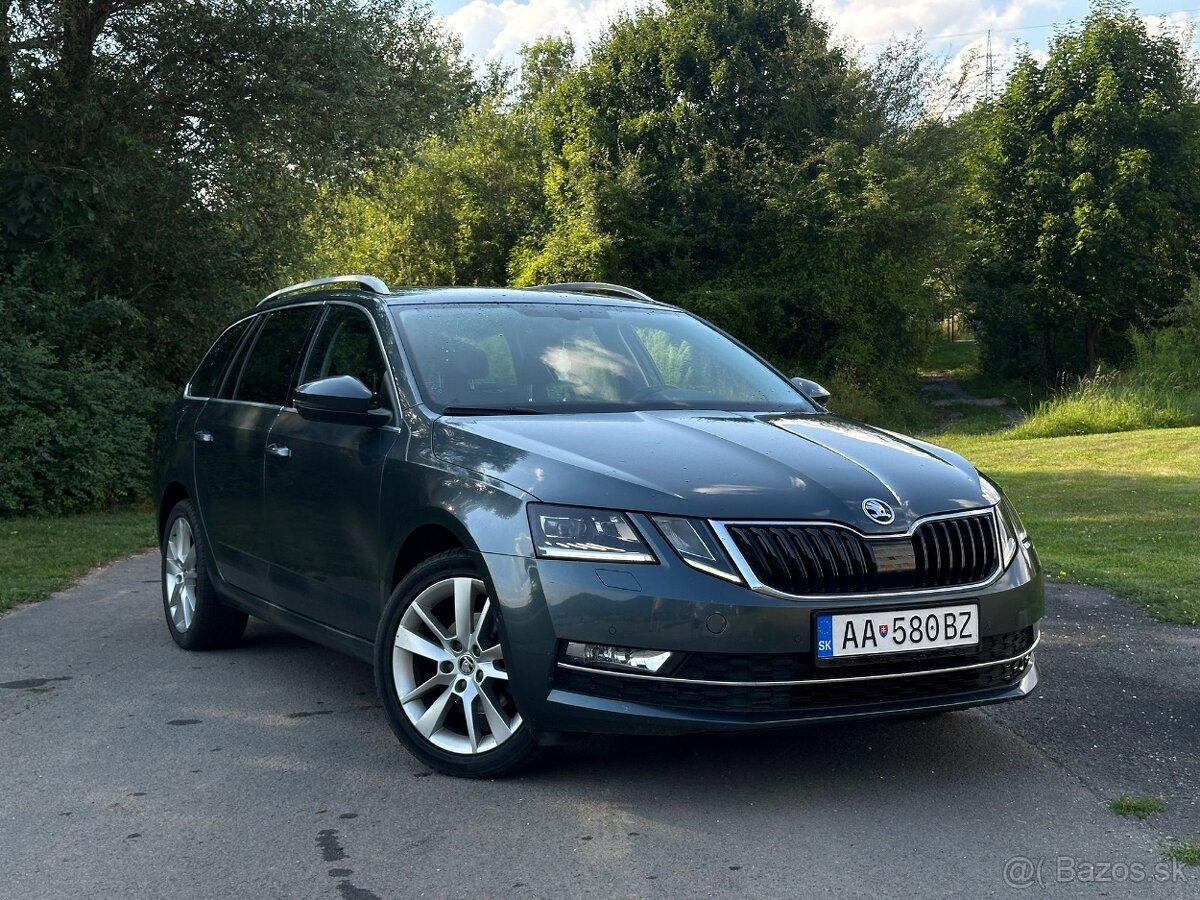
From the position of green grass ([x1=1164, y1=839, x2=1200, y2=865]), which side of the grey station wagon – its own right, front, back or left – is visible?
front

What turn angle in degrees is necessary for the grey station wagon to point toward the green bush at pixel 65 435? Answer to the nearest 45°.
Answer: approximately 180°

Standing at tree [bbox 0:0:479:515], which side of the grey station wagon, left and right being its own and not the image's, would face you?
back

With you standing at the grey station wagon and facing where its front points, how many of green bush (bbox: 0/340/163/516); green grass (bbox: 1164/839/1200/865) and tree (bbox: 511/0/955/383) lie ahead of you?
1

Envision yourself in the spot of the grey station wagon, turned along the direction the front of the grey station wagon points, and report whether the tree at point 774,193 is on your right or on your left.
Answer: on your left

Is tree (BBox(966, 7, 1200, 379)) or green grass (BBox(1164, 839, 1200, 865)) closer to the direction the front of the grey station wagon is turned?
the green grass

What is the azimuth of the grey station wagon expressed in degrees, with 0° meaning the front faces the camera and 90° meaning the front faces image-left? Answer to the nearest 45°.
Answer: approximately 315°

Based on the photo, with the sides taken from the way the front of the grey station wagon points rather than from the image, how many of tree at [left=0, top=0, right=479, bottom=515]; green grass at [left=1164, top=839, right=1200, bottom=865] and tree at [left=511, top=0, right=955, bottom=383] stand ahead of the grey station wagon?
1

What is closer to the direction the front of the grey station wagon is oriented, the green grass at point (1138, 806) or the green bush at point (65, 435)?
the green grass

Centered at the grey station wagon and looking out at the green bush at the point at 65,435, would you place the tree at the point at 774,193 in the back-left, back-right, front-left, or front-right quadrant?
front-right

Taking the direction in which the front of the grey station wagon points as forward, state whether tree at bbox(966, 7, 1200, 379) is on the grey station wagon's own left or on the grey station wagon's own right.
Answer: on the grey station wagon's own left

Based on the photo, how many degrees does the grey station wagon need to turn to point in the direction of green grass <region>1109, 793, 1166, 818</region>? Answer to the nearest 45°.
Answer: approximately 45° to its left
